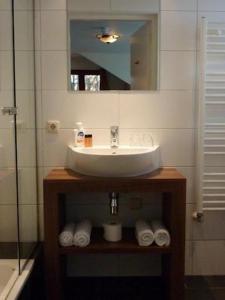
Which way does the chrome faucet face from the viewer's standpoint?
toward the camera

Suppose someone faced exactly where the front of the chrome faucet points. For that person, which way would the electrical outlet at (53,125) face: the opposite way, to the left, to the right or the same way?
the same way

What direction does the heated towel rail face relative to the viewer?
toward the camera

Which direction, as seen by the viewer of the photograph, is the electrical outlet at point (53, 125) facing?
facing the viewer

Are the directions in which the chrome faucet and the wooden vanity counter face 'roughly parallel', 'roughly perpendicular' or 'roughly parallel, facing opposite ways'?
roughly parallel
